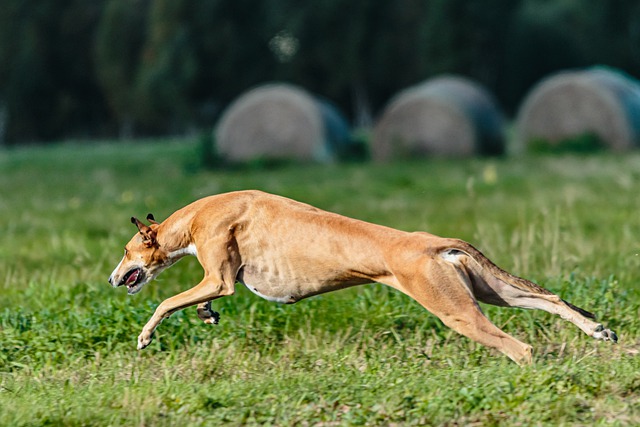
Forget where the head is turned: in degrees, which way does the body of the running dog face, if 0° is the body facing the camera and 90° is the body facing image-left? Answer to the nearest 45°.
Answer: approximately 90°

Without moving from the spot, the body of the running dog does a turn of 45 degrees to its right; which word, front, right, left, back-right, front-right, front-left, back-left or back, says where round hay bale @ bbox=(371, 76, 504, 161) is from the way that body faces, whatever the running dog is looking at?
front-right

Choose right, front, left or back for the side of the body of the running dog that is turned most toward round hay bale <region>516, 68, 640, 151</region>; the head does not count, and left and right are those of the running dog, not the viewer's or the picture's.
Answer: right

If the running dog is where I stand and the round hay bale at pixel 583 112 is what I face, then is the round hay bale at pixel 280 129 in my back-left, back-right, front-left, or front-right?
front-left

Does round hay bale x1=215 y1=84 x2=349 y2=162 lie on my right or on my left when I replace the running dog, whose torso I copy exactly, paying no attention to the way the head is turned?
on my right
